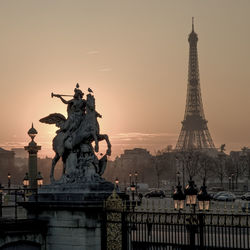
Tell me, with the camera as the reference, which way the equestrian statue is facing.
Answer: facing to the right of the viewer
